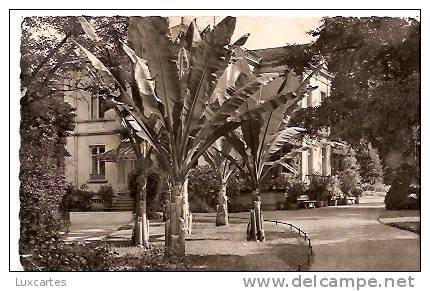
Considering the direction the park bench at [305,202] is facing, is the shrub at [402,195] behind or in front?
in front

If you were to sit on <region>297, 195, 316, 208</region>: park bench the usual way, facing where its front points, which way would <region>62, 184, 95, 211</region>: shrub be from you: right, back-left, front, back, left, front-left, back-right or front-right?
back-right

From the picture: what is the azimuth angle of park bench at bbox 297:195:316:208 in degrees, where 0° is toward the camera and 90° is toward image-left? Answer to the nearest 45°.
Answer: approximately 315°

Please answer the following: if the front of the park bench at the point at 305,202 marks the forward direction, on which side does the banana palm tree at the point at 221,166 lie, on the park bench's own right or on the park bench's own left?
on the park bench's own right

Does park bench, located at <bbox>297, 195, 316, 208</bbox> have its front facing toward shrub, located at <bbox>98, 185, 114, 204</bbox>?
no

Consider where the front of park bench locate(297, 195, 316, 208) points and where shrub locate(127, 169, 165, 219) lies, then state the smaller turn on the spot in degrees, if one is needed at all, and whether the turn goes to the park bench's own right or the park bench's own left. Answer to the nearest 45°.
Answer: approximately 135° to the park bench's own right
